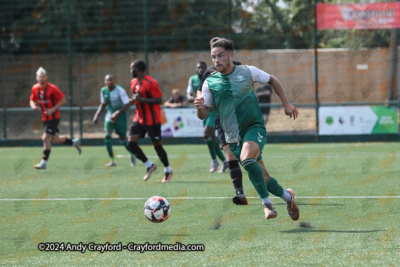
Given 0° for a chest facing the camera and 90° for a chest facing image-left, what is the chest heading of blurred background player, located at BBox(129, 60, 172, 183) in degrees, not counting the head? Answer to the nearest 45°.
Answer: approximately 45°

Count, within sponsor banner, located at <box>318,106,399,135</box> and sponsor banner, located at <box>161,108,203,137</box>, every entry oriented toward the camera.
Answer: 2

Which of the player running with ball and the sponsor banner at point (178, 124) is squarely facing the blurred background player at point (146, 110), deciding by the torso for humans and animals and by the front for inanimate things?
the sponsor banner

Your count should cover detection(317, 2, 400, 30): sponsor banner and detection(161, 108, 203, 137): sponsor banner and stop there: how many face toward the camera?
2

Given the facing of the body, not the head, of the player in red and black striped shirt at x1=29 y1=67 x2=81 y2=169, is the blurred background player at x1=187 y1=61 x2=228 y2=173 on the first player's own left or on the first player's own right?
on the first player's own left

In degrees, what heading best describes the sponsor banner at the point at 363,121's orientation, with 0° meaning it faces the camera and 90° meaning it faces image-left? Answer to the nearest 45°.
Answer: approximately 0°

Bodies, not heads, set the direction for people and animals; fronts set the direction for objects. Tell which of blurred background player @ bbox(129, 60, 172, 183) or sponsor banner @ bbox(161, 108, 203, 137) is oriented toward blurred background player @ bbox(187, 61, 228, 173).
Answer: the sponsor banner

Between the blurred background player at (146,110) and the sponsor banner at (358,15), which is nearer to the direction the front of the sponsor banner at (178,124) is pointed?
the blurred background player
